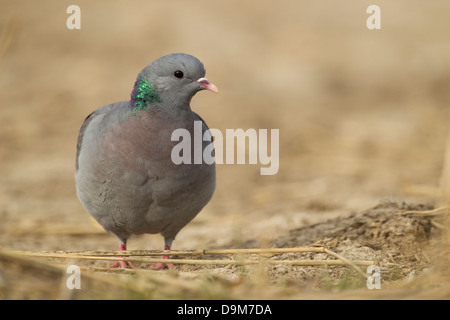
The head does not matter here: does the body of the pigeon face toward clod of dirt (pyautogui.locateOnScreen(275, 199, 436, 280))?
no

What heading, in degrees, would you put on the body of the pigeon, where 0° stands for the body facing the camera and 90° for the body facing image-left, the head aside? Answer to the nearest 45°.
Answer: approximately 0°
